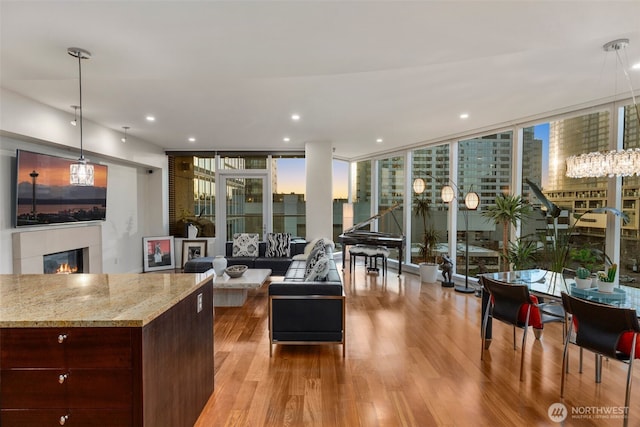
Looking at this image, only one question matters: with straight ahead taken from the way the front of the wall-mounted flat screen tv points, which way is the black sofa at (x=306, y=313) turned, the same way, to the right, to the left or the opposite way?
the opposite way

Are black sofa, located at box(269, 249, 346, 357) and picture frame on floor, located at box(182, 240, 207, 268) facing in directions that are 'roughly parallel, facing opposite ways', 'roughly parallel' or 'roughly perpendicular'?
roughly perpendicular

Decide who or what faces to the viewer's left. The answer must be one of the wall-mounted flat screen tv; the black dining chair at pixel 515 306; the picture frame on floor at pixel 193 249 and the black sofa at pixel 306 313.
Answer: the black sofa

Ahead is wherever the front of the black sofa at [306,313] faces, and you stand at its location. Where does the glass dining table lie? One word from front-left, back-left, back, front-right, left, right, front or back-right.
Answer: back

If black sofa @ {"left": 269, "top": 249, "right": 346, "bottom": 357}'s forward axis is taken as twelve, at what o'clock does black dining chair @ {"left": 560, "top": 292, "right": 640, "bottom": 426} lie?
The black dining chair is roughly at 7 o'clock from the black sofa.

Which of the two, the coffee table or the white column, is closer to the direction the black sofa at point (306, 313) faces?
the coffee table

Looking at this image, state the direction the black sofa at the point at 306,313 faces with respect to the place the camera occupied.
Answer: facing to the left of the viewer

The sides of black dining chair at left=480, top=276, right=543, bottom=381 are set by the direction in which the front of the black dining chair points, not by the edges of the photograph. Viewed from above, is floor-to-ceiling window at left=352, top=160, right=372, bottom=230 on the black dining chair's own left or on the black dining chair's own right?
on the black dining chair's own left
